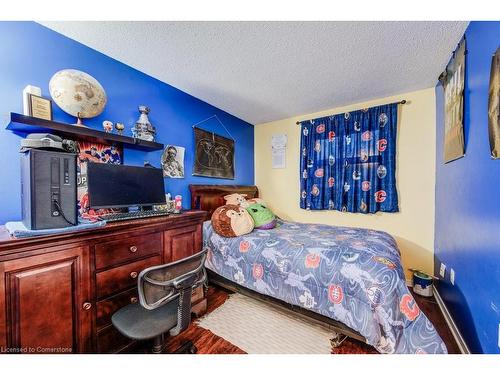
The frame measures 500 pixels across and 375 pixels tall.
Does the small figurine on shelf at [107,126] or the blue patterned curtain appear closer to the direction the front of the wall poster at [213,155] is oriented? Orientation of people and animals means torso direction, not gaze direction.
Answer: the blue patterned curtain

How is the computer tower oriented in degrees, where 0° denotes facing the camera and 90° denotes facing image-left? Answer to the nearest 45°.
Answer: approximately 315°

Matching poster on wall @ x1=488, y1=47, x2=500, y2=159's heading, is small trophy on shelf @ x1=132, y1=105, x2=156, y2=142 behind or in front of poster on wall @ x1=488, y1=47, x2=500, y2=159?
in front

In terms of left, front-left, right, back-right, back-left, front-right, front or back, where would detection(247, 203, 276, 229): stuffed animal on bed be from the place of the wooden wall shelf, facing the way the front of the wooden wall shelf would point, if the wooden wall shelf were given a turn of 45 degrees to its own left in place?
front

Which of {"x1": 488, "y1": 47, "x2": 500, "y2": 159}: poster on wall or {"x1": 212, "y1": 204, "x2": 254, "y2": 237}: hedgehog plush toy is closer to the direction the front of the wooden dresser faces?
the poster on wall

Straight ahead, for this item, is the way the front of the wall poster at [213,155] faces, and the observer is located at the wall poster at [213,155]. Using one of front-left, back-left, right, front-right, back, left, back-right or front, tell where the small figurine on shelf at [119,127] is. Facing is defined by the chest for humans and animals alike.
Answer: right

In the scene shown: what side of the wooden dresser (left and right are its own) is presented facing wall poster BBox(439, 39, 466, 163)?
front

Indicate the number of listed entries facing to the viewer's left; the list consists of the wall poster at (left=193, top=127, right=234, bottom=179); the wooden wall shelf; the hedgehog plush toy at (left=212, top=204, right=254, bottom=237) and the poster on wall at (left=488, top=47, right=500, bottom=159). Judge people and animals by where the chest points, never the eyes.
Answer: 1

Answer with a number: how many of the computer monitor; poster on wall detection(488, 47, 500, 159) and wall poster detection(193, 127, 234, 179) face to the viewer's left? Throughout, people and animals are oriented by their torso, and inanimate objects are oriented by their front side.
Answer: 1

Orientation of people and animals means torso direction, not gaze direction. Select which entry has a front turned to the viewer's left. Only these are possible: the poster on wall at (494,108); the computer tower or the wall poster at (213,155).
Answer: the poster on wall

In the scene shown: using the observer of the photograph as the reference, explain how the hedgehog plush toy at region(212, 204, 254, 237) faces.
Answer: facing the viewer and to the right of the viewer
